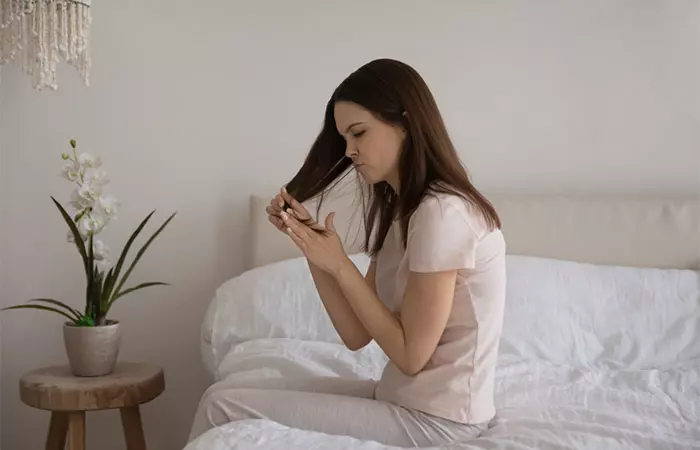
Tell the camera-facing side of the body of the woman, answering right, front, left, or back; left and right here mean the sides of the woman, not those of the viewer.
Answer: left

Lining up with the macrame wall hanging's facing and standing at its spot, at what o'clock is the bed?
The bed is roughly at 10 o'clock from the macrame wall hanging.

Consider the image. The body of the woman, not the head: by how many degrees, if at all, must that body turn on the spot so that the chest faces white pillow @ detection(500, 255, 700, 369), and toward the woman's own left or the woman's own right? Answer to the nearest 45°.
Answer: approximately 135° to the woman's own right

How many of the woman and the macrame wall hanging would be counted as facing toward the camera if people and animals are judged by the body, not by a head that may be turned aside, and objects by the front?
1

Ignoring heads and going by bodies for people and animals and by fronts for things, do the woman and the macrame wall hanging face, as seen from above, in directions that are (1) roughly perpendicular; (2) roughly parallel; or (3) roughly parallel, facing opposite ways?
roughly perpendicular

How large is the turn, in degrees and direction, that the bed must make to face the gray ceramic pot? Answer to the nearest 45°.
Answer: approximately 90° to its right

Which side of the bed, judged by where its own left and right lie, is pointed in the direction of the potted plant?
right

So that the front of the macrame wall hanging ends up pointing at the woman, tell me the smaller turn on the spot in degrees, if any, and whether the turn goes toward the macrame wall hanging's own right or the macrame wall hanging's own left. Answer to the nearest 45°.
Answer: approximately 45° to the macrame wall hanging's own left

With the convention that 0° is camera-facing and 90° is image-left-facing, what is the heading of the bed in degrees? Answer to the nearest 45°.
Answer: approximately 0°

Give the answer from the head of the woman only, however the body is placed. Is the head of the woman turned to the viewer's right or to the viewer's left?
to the viewer's left
